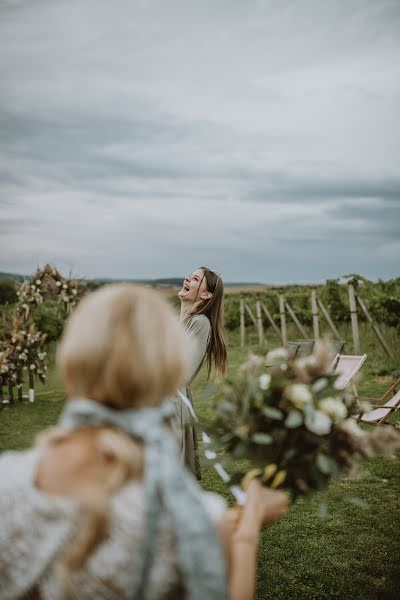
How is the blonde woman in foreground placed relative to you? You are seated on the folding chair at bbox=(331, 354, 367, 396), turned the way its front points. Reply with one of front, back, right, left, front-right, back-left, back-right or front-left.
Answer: front-left

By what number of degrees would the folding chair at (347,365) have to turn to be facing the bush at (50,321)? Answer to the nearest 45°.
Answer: approximately 90° to its right

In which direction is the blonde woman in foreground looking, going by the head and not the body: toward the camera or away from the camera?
away from the camera

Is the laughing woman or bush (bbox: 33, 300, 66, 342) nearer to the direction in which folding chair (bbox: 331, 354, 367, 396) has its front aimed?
the laughing woman

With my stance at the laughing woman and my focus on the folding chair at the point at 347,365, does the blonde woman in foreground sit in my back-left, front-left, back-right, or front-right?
back-right

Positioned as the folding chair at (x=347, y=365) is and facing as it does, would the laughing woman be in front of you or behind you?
in front

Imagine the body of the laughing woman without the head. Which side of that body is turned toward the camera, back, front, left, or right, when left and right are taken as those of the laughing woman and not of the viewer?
left

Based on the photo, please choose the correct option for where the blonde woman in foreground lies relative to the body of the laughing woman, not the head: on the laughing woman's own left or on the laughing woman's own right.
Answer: on the laughing woman's own left

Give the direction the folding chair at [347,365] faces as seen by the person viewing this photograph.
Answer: facing the viewer and to the left of the viewer

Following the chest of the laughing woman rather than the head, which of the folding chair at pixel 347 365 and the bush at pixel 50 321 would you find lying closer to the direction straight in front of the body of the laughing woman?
the bush

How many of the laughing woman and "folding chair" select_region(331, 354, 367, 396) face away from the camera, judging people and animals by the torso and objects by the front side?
0

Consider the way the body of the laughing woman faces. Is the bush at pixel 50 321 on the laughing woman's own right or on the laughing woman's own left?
on the laughing woman's own right
